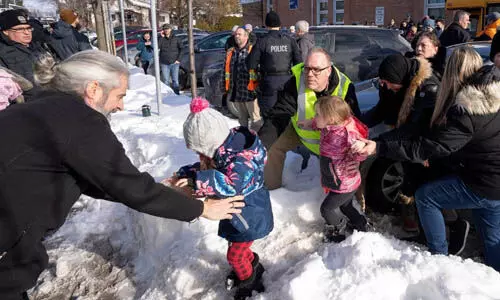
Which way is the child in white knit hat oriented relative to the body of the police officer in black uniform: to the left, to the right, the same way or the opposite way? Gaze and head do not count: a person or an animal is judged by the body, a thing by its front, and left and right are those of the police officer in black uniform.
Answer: to the left

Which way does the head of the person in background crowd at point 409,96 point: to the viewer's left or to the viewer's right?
to the viewer's left

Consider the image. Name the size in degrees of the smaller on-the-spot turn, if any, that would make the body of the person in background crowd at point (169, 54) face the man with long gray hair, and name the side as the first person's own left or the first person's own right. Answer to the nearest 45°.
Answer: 0° — they already face them

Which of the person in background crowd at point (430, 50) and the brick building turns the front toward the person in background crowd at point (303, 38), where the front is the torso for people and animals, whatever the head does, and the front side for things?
the brick building

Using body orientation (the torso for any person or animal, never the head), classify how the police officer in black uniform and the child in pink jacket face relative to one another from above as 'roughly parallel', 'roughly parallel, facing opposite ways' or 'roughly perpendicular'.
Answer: roughly perpendicular

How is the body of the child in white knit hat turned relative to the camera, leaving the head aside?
to the viewer's left

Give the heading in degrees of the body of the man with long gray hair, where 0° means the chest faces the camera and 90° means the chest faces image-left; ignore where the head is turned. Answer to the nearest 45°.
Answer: approximately 270°

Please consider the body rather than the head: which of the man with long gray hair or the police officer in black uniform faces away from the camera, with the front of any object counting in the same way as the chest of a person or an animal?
the police officer in black uniform
